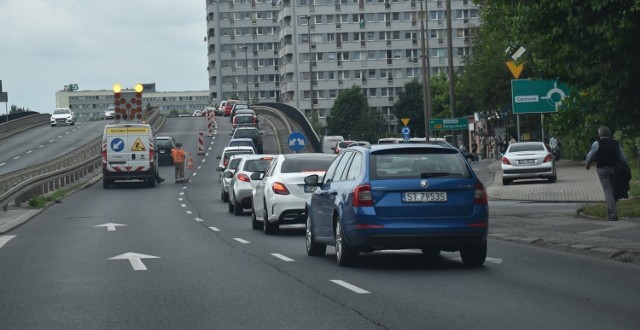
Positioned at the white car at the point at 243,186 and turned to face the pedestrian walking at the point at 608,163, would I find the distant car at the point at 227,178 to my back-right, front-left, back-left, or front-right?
back-left

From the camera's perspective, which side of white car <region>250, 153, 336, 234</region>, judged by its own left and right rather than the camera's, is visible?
back

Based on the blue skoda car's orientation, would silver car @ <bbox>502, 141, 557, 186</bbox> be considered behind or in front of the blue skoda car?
in front

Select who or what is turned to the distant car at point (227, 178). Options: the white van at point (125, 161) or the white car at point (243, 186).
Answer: the white car

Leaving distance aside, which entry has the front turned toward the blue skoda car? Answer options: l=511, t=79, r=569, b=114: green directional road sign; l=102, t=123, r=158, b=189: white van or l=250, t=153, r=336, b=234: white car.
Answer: the green directional road sign

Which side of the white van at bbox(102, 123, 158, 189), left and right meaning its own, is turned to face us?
back

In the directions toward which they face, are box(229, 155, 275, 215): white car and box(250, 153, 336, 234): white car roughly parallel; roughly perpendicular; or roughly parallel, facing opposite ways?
roughly parallel

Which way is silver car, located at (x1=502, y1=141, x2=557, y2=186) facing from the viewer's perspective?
away from the camera

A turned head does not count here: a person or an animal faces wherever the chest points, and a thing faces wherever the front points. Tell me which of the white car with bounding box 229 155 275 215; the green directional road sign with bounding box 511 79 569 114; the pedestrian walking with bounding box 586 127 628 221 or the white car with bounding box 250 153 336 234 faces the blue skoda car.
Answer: the green directional road sign

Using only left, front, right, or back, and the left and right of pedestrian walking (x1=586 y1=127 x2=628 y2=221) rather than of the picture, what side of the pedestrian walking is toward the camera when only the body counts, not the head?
back

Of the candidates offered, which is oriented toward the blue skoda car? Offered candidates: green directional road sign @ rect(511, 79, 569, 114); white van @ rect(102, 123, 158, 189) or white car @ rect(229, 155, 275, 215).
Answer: the green directional road sign

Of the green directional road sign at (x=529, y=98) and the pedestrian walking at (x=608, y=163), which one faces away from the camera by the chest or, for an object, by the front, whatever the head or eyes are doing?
the pedestrian walking

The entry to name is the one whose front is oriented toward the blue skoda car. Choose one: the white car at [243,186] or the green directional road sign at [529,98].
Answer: the green directional road sign

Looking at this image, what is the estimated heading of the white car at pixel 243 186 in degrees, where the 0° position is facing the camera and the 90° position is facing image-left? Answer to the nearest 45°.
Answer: approximately 180°
